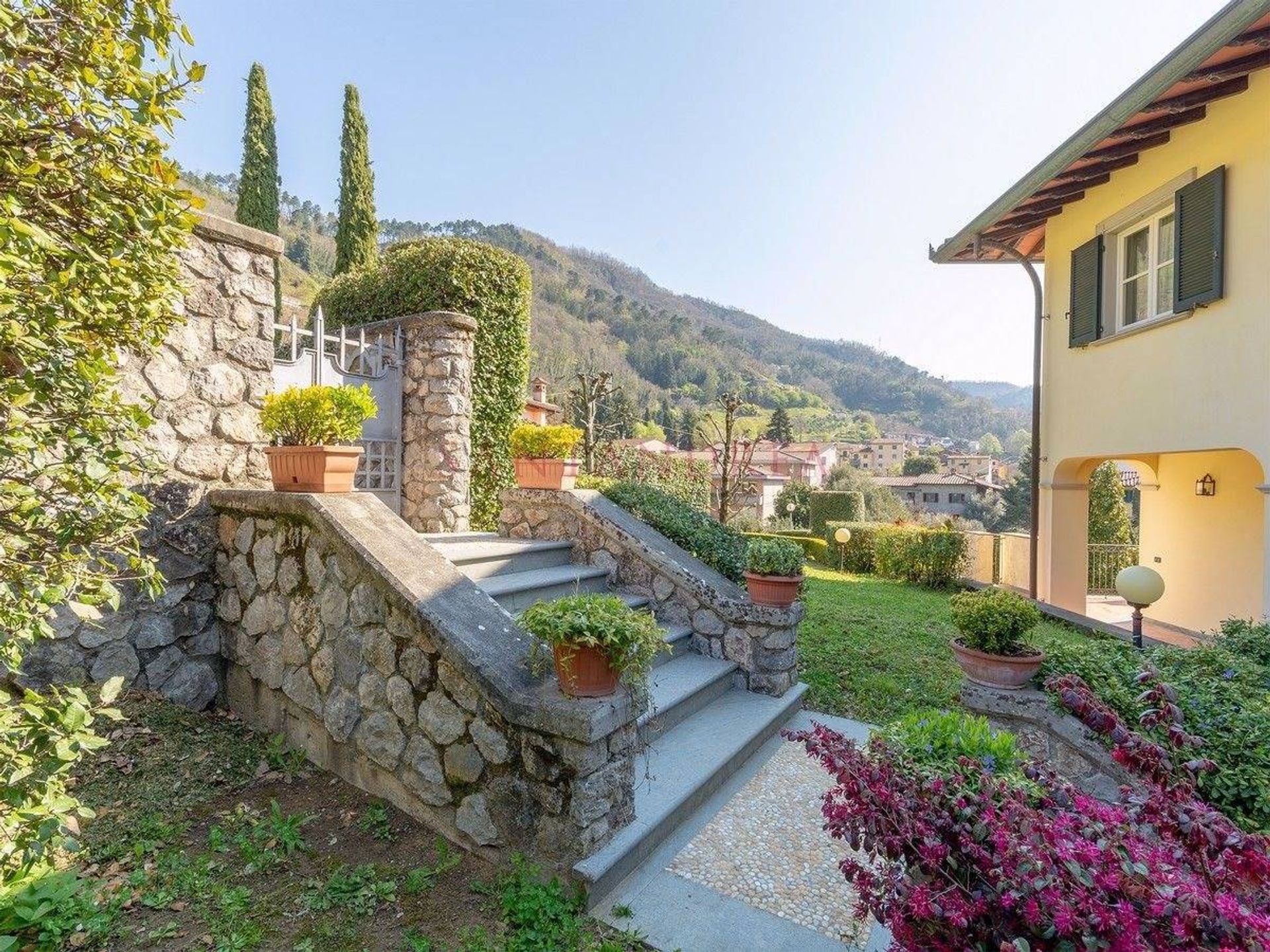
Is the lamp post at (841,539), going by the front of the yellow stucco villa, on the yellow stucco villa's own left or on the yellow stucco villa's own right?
on the yellow stucco villa's own right

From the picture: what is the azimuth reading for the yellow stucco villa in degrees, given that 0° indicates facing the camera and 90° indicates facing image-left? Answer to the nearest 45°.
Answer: approximately 45°

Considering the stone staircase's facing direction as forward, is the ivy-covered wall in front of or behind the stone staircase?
behind

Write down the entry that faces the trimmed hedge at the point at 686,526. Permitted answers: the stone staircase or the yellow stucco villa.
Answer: the yellow stucco villa

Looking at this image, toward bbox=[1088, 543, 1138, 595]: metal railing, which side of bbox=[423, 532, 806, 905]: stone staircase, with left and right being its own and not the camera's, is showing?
left

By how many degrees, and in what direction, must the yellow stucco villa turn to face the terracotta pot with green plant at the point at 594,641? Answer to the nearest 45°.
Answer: approximately 45° to its left

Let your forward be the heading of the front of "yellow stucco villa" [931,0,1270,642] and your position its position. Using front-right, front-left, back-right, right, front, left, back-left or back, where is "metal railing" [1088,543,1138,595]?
back-right

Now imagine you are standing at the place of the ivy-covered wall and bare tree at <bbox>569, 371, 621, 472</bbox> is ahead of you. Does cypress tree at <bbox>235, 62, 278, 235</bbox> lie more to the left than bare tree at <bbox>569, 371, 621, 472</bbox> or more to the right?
left

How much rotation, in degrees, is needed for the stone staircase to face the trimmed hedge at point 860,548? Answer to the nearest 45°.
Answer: approximately 90° to its left
